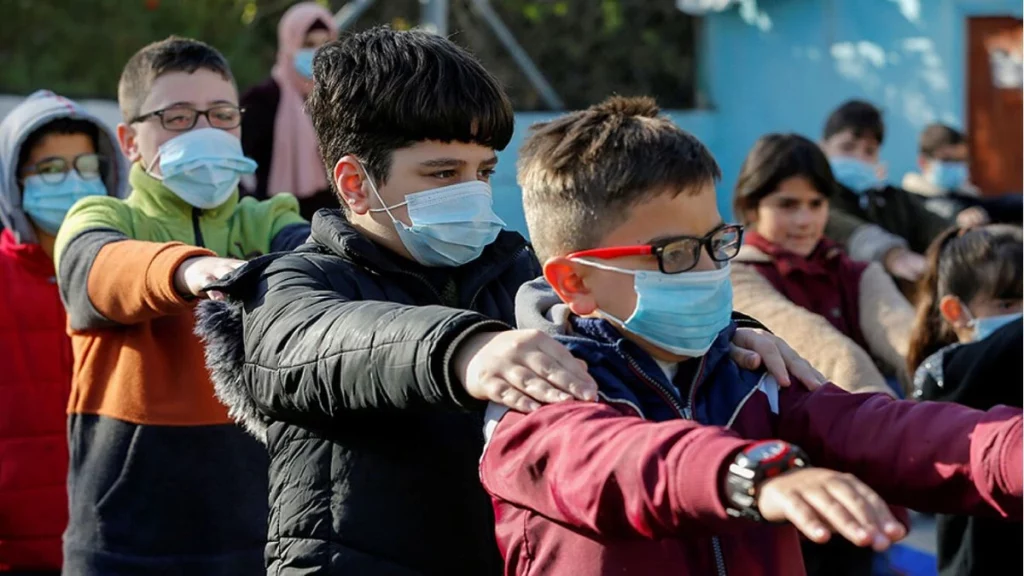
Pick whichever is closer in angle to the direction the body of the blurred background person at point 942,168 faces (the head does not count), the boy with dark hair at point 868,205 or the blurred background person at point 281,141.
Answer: the boy with dark hair

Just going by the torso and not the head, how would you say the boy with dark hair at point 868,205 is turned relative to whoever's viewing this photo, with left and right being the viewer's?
facing the viewer and to the right of the viewer

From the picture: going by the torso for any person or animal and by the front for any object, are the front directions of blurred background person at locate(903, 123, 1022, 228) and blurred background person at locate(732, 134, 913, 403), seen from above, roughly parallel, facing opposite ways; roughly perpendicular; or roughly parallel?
roughly parallel

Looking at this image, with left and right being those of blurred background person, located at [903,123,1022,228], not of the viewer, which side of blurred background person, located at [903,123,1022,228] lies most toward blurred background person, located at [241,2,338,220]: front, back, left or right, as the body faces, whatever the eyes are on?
right

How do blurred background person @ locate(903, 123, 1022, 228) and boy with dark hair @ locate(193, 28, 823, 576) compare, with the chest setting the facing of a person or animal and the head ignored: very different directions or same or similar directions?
same or similar directions

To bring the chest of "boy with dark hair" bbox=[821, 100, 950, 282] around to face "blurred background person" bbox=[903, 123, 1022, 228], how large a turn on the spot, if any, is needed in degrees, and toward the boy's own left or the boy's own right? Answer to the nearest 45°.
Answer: approximately 135° to the boy's own left

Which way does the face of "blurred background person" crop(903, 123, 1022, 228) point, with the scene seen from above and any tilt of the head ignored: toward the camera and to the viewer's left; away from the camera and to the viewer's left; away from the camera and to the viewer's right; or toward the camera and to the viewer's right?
toward the camera and to the viewer's right

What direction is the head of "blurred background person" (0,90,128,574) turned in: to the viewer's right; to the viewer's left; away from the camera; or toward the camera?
toward the camera

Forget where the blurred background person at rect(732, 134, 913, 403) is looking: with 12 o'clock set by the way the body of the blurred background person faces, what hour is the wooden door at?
The wooden door is roughly at 8 o'clock from the blurred background person.

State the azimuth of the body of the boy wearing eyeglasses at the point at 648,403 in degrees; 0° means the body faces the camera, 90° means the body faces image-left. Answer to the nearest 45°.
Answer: approximately 315°

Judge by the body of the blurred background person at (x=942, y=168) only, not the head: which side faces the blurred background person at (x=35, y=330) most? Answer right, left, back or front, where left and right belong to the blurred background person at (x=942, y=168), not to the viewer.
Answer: right

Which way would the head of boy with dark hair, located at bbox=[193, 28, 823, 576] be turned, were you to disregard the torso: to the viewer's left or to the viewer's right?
to the viewer's right

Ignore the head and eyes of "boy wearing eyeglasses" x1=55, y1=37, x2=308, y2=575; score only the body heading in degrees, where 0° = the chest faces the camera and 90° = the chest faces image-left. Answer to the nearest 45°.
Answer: approximately 315°

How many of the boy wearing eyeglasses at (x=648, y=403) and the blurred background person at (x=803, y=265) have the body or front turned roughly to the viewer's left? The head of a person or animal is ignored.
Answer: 0
